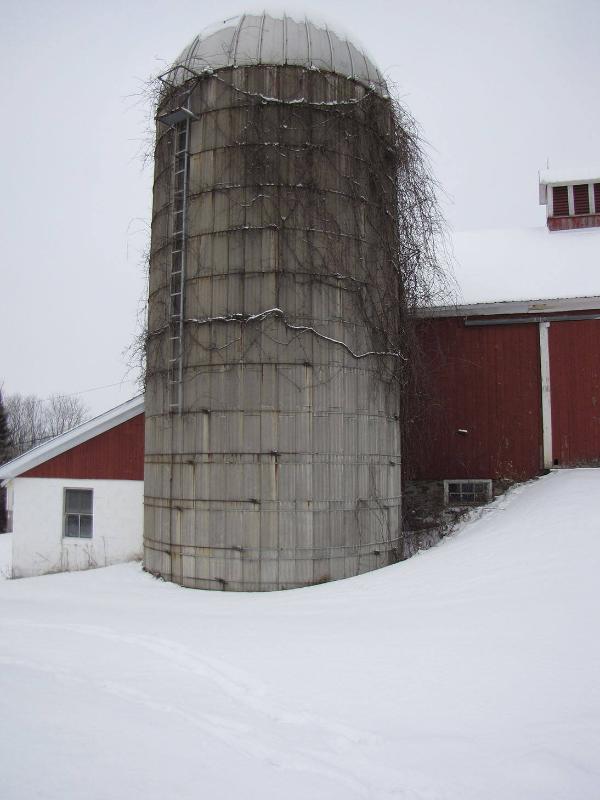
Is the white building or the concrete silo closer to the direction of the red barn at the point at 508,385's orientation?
the concrete silo

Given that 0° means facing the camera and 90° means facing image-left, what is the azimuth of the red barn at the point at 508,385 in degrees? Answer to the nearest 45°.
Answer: approximately 0°

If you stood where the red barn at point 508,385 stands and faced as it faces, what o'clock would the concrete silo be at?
The concrete silo is roughly at 1 o'clock from the red barn.

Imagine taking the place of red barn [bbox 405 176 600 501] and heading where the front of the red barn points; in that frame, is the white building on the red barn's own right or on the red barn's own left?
on the red barn's own right
